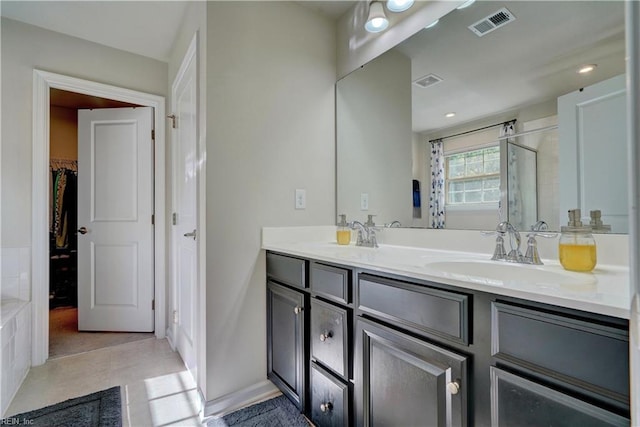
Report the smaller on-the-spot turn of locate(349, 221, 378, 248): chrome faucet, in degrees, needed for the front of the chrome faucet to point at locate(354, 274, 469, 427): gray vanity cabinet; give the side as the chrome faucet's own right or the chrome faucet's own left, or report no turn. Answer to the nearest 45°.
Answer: approximately 45° to the chrome faucet's own left

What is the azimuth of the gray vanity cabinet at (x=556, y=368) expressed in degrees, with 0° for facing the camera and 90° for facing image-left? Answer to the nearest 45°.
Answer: approximately 45°

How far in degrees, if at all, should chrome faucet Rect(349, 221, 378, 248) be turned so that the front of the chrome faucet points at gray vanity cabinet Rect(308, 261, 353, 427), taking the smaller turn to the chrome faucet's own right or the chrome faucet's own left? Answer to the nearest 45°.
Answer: approximately 45° to the chrome faucet's own left

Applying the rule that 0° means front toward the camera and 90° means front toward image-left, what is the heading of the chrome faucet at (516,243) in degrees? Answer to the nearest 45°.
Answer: approximately 45°

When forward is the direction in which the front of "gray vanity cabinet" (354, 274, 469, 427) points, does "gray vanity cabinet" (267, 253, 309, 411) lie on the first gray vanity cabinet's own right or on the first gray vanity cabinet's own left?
on the first gray vanity cabinet's own right

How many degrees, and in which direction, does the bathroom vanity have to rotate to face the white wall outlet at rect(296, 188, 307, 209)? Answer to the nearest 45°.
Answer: approximately 90° to its right

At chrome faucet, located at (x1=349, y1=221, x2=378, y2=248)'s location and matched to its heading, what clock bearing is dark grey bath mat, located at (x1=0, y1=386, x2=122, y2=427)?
The dark grey bath mat is roughly at 1 o'clock from the chrome faucet.

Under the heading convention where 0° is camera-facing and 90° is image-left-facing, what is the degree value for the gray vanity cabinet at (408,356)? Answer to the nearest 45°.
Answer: approximately 45°
